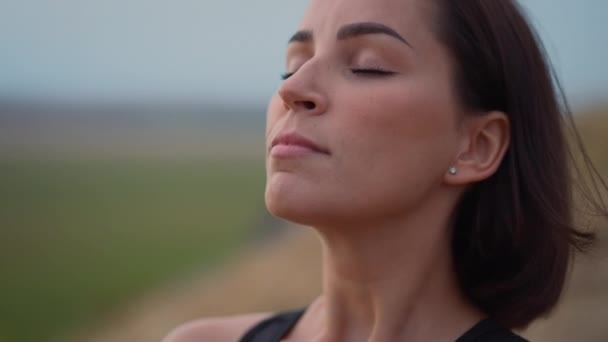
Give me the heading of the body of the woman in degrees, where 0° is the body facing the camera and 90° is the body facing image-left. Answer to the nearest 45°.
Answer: approximately 45°
